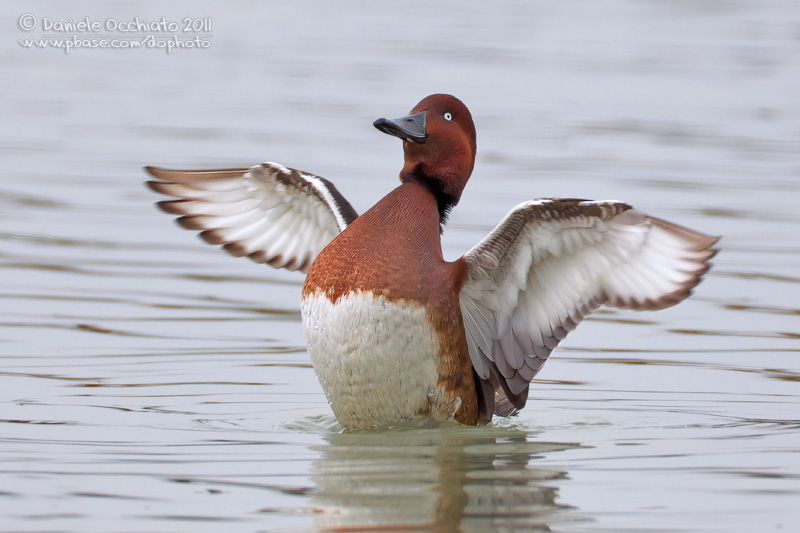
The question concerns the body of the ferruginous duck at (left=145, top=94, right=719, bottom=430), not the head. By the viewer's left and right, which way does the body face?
facing the viewer and to the left of the viewer
